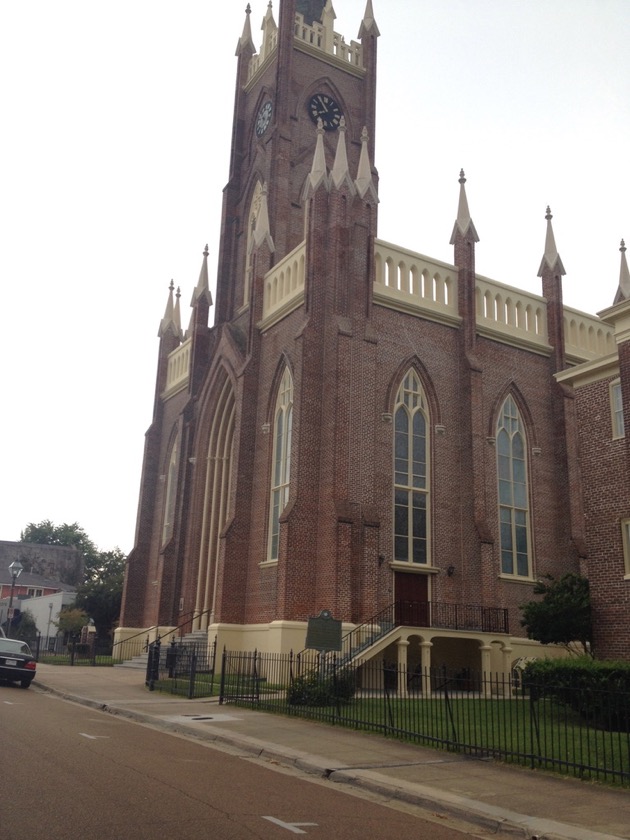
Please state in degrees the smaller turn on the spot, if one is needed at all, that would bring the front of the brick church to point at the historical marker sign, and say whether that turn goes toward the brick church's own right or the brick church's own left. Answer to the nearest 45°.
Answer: approximately 45° to the brick church's own left

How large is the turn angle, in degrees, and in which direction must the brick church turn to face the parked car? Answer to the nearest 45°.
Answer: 0° — it already faces it

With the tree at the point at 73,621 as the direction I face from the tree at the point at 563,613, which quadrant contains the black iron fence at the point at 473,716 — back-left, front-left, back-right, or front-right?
back-left

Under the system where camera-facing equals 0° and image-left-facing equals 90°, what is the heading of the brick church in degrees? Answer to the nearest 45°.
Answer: approximately 45°

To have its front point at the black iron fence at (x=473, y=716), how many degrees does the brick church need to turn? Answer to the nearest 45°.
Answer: approximately 45° to its left
